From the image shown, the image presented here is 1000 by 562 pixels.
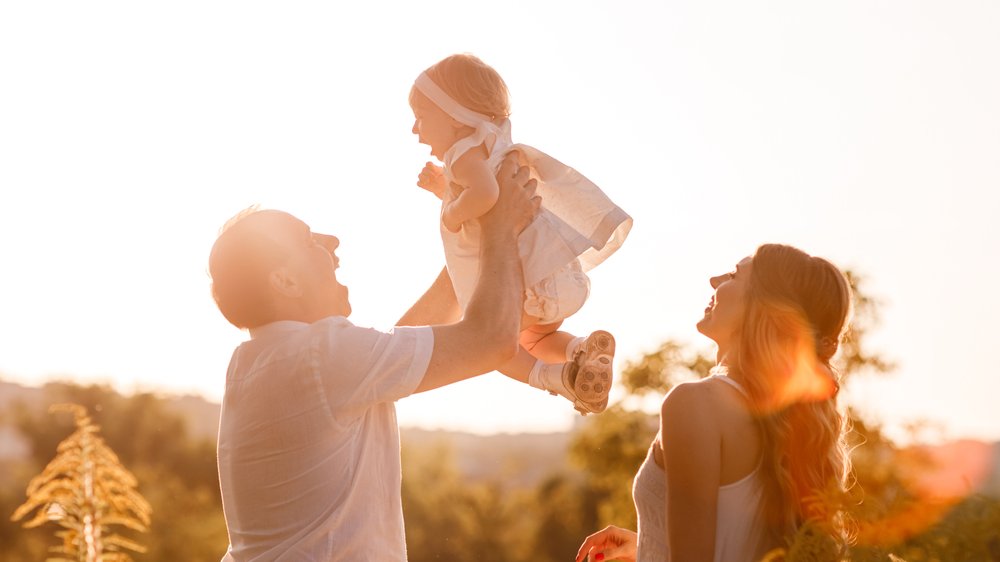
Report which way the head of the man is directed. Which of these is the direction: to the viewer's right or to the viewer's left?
to the viewer's right

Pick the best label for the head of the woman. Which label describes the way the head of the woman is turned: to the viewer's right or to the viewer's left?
to the viewer's left

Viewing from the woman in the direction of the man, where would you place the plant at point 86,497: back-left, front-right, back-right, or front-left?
front-right

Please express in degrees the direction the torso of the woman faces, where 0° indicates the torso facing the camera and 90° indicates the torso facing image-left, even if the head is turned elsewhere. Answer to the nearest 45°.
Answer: approximately 90°

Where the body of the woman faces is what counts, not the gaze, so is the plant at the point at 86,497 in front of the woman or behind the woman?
in front

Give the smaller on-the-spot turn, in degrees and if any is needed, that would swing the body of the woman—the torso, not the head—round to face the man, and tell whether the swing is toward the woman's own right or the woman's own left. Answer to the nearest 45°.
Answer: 0° — they already face them
